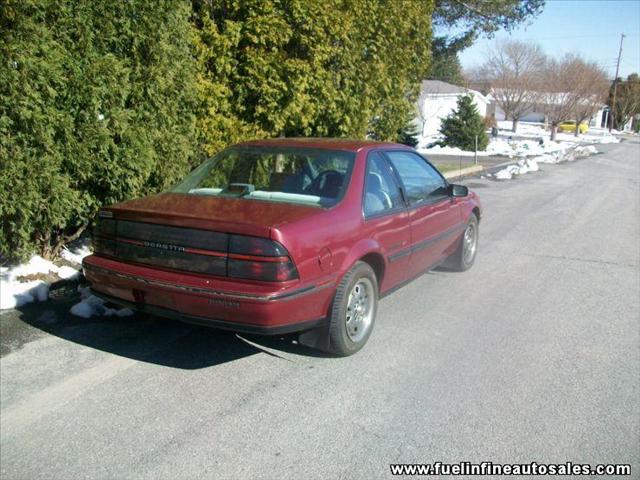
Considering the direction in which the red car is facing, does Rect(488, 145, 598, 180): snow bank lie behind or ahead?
ahead

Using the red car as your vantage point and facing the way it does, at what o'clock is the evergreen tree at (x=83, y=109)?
The evergreen tree is roughly at 9 o'clock from the red car.

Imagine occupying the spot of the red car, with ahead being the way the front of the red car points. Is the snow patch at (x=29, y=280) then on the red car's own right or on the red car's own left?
on the red car's own left

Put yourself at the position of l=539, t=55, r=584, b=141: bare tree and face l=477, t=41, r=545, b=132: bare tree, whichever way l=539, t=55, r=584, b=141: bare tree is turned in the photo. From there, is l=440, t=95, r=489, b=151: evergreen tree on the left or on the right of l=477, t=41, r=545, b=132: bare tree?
left

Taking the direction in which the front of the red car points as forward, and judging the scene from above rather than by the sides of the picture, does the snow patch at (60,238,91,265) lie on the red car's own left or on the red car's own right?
on the red car's own left

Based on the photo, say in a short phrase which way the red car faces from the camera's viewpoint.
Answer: facing away from the viewer and to the right of the viewer

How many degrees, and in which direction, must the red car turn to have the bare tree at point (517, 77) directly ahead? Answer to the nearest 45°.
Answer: approximately 45° to its left

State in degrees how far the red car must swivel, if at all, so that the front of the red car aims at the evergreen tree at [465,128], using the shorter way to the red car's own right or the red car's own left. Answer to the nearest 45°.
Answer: approximately 45° to the red car's own left
